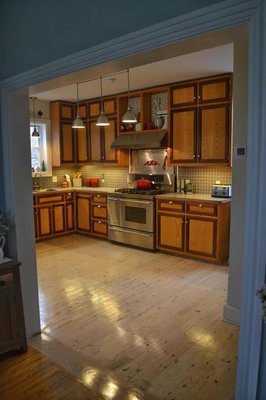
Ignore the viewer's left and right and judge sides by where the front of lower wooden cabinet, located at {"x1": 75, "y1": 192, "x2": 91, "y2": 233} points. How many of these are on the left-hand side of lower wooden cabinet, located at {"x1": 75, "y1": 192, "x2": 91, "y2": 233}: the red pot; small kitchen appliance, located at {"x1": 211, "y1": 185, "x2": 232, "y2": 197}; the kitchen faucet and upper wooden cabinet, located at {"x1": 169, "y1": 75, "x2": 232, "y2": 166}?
3

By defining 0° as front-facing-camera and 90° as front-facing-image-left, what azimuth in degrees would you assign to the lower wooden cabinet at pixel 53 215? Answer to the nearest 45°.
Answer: approximately 315°

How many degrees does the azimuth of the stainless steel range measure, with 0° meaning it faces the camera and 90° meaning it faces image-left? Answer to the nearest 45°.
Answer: approximately 45°

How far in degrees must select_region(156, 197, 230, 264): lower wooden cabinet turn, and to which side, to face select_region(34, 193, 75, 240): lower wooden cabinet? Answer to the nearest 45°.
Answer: approximately 45° to its right

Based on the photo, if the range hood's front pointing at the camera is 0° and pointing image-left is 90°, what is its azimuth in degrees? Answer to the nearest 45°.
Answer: approximately 45°

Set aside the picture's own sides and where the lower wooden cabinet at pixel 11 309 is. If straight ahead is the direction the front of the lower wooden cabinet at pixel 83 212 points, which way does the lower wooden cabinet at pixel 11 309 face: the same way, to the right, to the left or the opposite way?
to the left

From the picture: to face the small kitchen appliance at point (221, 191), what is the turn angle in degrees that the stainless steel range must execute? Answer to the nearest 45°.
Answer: approximately 90° to its left

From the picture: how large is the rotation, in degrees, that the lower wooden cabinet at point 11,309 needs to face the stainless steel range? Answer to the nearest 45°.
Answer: approximately 90° to its left

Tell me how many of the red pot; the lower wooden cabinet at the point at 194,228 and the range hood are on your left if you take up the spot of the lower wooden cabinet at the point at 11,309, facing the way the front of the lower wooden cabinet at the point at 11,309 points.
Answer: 3

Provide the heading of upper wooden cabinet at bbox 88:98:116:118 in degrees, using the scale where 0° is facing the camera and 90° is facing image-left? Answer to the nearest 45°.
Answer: approximately 45°

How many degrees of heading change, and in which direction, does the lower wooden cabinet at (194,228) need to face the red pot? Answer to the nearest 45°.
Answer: approximately 90° to its right

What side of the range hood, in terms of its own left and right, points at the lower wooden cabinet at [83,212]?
right
